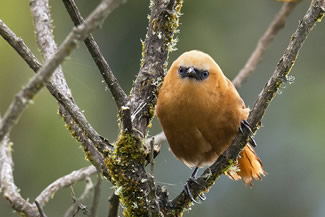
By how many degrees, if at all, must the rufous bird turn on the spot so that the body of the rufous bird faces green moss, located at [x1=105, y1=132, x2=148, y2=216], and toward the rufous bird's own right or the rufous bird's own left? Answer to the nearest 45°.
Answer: approximately 45° to the rufous bird's own right

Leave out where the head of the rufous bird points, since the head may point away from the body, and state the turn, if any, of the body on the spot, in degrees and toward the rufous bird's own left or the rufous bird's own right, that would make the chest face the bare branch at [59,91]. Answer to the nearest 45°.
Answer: approximately 45° to the rufous bird's own right

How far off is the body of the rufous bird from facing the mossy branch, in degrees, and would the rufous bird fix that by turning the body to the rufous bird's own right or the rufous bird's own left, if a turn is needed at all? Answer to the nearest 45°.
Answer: approximately 45° to the rufous bird's own right

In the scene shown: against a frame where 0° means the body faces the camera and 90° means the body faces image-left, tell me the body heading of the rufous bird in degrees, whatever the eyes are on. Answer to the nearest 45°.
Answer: approximately 0°

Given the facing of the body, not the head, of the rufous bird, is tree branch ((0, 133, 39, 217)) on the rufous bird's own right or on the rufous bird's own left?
on the rufous bird's own right
